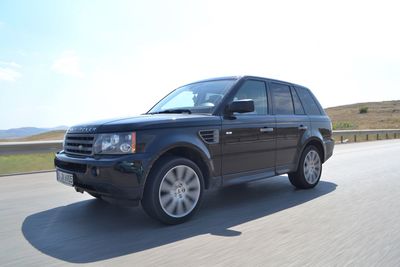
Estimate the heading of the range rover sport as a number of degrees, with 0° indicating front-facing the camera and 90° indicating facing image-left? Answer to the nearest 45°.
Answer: approximately 45°

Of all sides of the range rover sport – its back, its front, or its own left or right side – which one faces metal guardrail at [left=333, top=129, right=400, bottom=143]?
back
